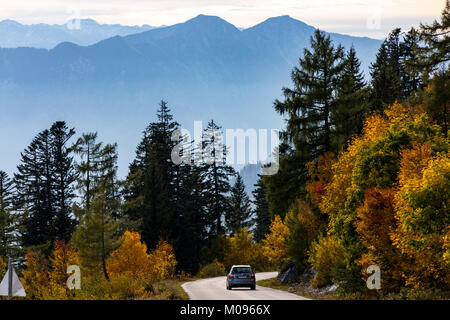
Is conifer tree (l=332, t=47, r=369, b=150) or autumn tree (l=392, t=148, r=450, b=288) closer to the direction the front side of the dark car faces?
the conifer tree

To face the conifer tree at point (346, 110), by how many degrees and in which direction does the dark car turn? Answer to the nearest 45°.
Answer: approximately 45° to its right

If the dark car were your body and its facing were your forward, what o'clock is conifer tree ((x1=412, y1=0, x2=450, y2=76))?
The conifer tree is roughly at 2 o'clock from the dark car.

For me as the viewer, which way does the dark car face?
facing away from the viewer

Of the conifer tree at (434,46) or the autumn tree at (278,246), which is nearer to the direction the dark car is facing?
the autumn tree
